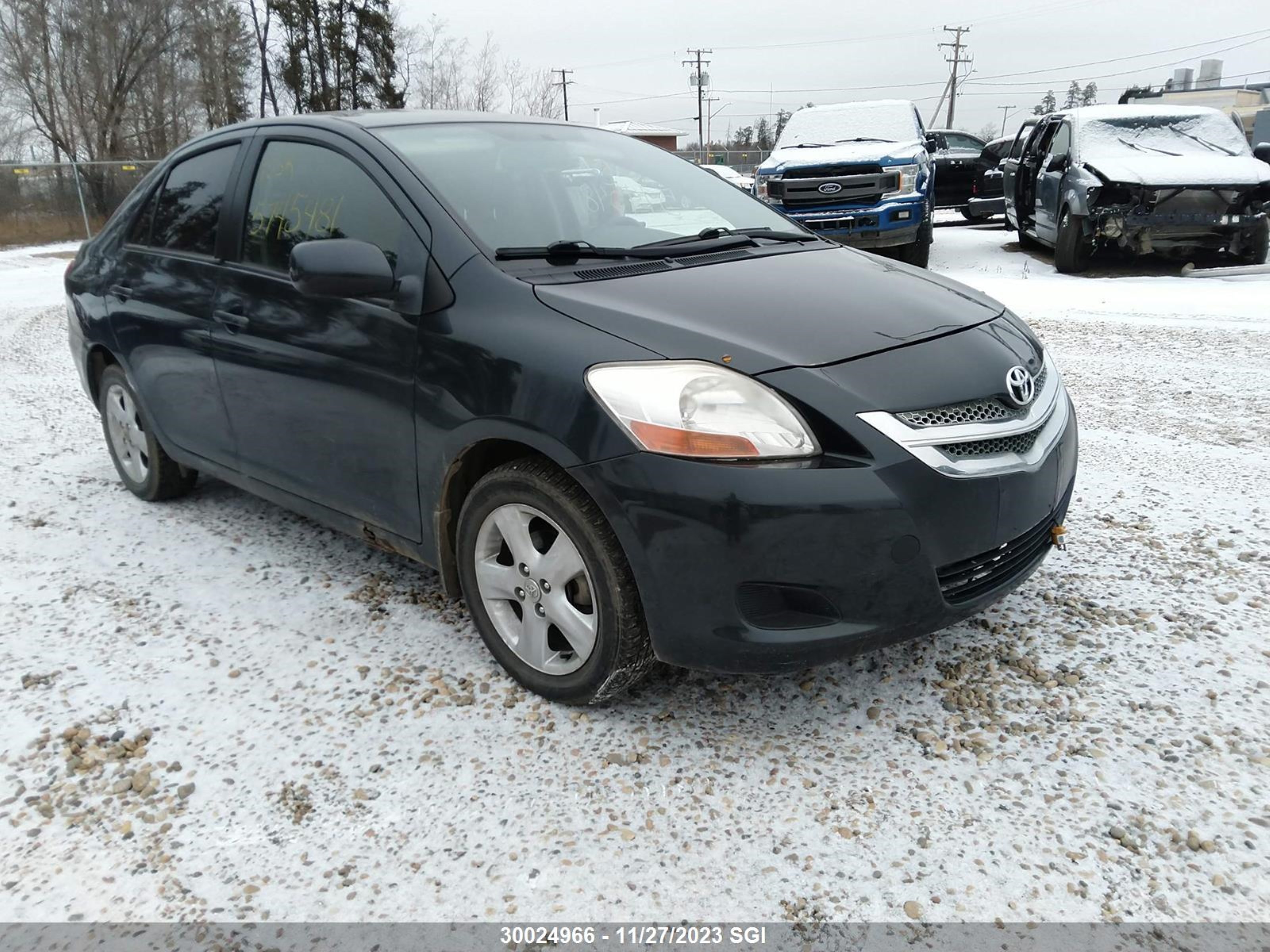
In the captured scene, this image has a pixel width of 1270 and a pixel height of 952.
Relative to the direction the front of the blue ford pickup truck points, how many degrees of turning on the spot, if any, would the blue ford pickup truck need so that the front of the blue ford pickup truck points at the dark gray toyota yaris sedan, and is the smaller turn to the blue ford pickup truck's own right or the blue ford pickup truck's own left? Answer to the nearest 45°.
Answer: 0° — it already faces it

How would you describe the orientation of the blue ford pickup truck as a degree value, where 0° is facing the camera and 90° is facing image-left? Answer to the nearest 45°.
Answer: approximately 0°

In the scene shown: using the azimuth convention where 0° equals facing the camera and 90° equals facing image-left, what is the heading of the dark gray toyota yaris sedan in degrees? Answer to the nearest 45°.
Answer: approximately 315°

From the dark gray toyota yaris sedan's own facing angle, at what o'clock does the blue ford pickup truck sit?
The blue ford pickup truck is roughly at 8 o'clock from the dark gray toyota yaris sedan.
